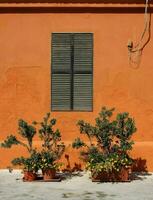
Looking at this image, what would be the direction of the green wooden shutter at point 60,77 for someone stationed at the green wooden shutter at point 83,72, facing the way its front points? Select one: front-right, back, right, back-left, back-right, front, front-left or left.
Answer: right

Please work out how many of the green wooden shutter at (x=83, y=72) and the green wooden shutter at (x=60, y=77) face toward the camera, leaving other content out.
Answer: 2

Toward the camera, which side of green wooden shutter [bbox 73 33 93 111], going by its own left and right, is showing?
front

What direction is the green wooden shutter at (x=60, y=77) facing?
toward the camera
